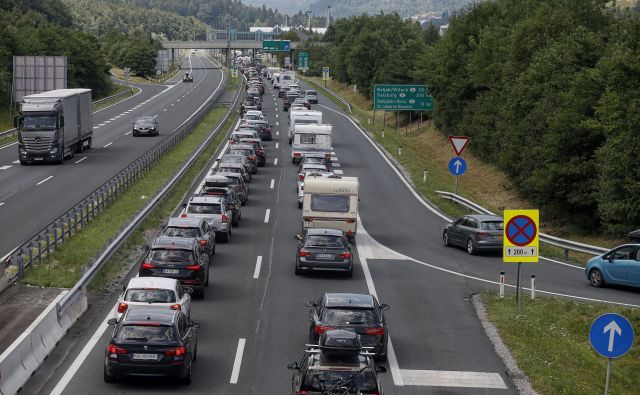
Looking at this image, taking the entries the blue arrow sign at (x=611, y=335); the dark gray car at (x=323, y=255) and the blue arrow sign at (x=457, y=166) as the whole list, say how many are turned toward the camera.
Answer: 2

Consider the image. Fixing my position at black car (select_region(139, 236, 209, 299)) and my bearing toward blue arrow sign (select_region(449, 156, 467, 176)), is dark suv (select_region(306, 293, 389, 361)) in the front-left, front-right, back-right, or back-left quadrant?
back-right

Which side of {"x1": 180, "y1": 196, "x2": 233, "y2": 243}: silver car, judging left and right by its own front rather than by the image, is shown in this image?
back

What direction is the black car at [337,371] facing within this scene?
away from the camera

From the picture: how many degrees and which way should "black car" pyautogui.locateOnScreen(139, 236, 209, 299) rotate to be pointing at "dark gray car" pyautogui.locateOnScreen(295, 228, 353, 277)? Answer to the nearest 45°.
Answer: approximately 45° to its right

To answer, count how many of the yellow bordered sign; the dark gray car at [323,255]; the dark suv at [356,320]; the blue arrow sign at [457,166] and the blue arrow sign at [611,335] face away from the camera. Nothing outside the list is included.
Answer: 2

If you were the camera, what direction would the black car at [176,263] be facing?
facing away from the viewer

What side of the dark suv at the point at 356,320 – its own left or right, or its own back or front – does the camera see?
back

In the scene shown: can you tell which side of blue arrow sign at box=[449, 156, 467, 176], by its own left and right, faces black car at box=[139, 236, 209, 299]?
front

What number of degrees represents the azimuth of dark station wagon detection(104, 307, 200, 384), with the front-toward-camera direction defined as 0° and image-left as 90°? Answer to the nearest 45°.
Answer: approximately 180°

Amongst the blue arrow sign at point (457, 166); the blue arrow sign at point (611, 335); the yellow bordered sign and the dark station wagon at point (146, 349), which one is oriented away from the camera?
the dark station wagon

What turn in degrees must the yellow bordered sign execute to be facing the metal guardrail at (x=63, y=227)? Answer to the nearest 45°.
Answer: approximately 135° to its right

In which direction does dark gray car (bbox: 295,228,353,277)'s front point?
away from the camera
